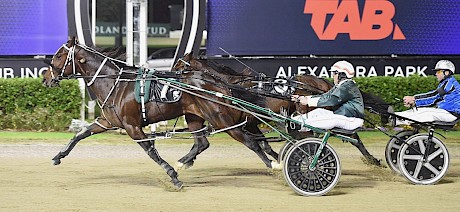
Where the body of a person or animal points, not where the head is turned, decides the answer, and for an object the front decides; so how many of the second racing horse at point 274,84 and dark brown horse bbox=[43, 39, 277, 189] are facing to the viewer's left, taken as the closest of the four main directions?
2

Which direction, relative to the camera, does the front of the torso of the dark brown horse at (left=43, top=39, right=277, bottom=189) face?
to the viewer's left

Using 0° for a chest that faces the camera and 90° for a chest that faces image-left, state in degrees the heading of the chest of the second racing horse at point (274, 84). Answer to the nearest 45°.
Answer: approximately 90°

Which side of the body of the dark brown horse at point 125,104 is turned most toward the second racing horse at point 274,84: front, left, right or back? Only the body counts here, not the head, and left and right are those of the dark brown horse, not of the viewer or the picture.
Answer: back
